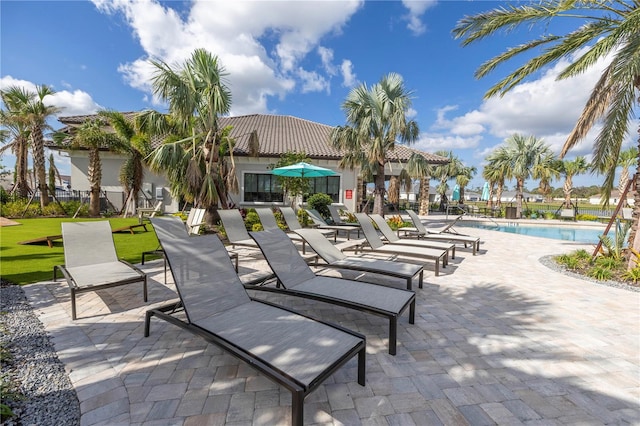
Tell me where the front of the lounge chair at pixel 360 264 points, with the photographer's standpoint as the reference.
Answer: facing the viewer and to the right of the viewer

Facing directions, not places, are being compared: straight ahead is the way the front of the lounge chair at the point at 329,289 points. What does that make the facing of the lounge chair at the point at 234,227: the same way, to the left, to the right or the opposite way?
the same way

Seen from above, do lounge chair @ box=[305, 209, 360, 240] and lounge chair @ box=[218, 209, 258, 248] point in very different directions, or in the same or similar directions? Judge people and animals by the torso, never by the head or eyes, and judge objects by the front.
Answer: same or similar directions

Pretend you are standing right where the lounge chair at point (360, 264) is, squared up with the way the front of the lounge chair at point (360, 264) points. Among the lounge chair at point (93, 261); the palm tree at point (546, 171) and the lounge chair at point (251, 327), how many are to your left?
1

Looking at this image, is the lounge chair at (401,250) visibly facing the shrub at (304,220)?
no

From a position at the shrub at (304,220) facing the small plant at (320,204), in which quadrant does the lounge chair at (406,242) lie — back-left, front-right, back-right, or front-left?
back-right

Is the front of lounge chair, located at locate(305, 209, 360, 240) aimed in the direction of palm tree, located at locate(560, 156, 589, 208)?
no

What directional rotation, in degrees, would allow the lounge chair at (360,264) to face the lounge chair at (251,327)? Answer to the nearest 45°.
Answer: approximately 45° to its right

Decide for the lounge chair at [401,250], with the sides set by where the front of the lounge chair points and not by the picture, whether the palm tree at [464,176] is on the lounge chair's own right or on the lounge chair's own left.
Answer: on the lounge chair's own left

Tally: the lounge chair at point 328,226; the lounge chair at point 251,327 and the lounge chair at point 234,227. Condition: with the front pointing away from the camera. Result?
0

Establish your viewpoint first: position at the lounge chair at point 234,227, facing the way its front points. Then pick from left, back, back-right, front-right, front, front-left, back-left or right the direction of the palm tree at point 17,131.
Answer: back

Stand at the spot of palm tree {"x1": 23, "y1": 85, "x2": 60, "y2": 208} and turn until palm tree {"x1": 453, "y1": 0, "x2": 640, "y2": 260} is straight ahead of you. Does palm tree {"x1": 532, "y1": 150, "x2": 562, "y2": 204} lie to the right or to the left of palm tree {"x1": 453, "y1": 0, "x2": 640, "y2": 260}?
left

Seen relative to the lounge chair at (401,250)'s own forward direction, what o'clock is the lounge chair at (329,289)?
the lounge chair at (329,289) is roughly at 2 o'clock from the lounge chair at (401,250).

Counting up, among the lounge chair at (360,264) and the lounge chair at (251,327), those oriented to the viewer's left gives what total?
0

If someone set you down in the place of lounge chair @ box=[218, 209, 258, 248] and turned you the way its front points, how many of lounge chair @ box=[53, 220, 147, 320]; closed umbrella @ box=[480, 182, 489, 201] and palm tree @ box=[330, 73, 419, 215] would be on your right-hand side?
1

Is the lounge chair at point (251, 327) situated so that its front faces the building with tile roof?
no

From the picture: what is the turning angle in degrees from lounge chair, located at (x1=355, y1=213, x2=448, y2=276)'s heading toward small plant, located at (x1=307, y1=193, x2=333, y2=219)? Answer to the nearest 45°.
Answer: approximately 180°

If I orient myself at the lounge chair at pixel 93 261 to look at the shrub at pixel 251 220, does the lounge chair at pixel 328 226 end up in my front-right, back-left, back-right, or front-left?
front-right

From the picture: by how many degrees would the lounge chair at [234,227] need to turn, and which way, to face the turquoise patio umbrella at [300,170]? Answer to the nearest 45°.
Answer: approximately 90° to its left

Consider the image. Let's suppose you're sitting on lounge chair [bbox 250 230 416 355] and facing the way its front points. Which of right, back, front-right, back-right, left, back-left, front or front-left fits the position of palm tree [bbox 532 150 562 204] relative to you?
left

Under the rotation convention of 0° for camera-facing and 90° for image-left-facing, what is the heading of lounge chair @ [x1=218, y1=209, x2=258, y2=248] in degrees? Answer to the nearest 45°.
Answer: approximately 315°
